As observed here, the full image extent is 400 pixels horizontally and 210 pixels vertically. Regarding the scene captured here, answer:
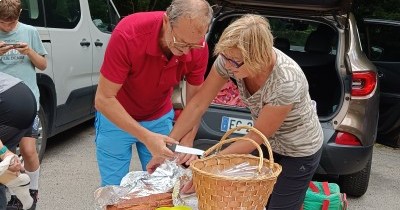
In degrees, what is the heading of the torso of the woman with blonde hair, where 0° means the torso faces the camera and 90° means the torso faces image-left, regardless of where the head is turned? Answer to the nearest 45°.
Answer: approximately 45°

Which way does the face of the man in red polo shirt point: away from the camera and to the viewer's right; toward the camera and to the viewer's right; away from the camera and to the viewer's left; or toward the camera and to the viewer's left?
toward the camera and to the viewer's right

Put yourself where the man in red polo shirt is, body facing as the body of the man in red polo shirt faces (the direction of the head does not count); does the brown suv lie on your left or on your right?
on your left

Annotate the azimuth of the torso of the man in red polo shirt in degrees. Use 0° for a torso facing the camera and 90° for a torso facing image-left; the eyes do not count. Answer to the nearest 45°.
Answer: approximately 315°

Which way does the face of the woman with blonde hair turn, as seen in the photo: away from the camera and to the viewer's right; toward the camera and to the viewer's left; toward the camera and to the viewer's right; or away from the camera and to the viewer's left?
toward the camera and to the viewer's left

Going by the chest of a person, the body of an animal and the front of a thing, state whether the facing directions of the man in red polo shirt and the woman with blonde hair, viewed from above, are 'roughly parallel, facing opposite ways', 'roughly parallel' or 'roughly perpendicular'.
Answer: roughly perpendicular

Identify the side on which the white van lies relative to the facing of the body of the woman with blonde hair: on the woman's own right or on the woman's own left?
on the woman's own right

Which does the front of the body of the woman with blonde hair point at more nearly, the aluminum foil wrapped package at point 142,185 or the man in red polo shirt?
the aluminum foil wrapped package
